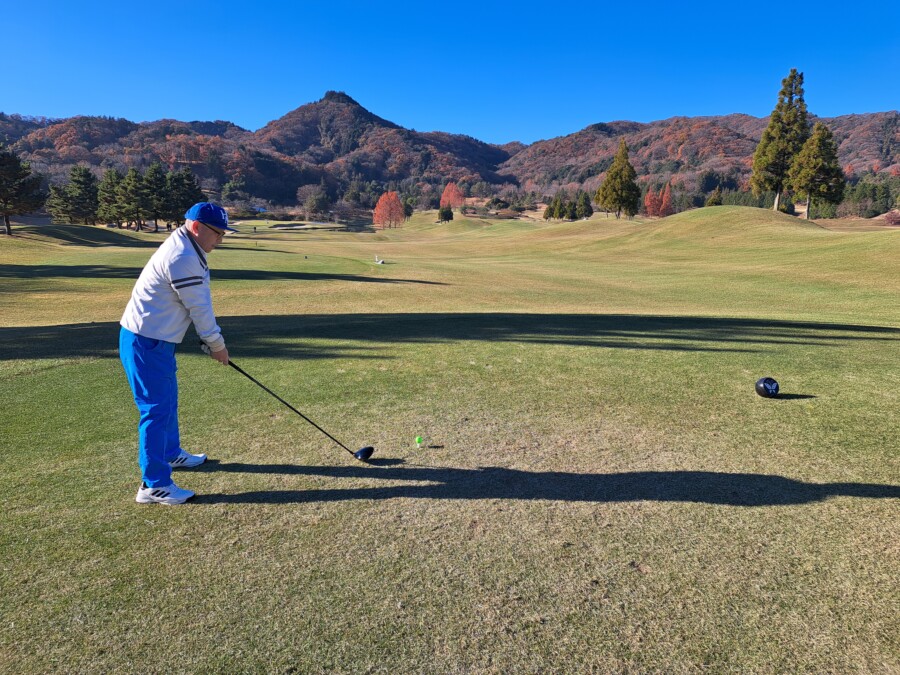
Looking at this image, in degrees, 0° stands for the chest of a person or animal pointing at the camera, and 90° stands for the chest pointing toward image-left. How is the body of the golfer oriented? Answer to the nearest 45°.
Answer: approximately 270°

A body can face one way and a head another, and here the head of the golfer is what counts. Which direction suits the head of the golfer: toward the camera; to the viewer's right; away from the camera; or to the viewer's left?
to the viewer's right
